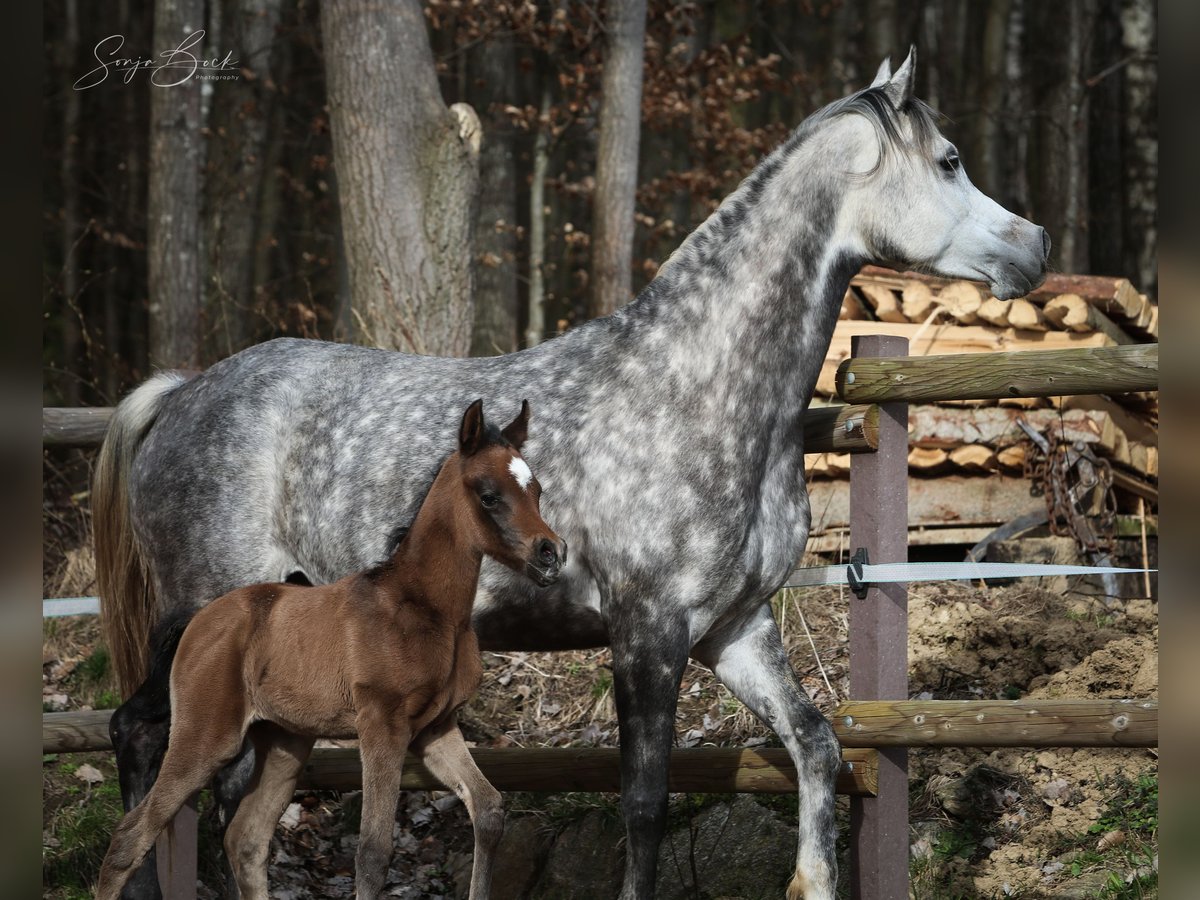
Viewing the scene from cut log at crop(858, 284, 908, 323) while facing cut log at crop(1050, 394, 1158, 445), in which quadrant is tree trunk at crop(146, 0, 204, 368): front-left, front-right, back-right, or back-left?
back-left

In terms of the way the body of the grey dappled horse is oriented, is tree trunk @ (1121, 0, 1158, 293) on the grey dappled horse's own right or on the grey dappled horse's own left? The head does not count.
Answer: on the grey dappled horse's own left

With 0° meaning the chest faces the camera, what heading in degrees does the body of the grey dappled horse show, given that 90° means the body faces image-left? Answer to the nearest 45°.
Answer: approximately 270°

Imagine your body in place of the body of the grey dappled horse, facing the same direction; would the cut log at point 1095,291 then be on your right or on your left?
on your left

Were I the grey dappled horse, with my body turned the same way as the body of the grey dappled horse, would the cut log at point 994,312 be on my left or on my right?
on my left

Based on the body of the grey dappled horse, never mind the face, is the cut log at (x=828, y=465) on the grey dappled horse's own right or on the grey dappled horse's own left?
on the grey dappled horse's own left

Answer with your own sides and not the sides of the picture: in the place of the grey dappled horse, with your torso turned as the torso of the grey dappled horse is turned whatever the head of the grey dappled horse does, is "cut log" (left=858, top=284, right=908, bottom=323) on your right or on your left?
on your left

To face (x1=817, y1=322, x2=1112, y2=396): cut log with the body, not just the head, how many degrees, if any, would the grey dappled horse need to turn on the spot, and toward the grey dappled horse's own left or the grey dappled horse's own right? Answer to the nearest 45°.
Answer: approximately 45° to the grey dappled horse's own left

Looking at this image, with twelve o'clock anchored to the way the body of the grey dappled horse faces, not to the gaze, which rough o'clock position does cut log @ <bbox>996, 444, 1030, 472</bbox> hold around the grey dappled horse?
The cut log is roughly at 10 o'clock from the grey dappled horse.

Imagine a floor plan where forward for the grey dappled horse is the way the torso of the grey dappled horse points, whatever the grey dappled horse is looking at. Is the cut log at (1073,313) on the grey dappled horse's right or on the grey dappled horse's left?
on the grey dappled horse's left
